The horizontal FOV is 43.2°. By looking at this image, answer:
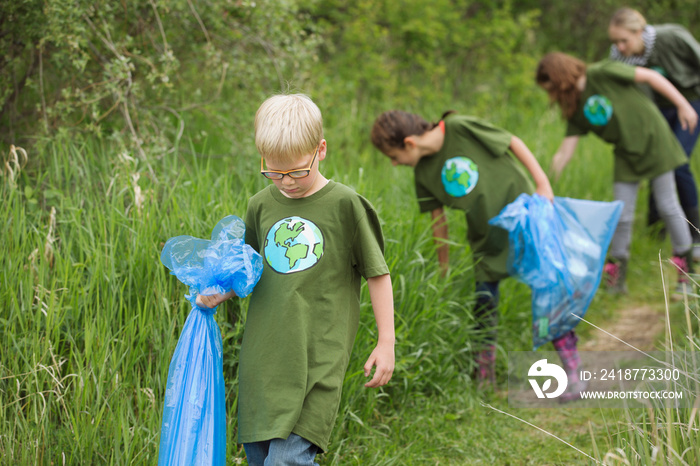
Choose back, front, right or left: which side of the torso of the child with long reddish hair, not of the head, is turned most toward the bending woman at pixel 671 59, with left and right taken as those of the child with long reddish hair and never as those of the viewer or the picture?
back

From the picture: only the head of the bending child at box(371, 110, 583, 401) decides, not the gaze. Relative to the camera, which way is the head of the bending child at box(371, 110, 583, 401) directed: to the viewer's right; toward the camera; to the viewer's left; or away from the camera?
to the viewer's left

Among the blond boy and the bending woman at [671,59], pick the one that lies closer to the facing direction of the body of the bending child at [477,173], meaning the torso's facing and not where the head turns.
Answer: the blond boy

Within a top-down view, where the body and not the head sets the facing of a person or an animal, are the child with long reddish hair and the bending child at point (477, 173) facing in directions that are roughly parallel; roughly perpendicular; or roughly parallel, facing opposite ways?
roughly parallel

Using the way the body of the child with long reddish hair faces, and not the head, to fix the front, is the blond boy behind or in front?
in front

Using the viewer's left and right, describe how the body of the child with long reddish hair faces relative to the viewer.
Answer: facing the viewer and to the left of the viewer

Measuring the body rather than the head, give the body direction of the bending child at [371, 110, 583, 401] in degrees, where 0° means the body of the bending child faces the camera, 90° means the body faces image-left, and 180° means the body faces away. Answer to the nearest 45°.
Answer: approximately 45°

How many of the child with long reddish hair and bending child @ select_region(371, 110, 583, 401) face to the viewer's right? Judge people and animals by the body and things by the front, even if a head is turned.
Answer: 0

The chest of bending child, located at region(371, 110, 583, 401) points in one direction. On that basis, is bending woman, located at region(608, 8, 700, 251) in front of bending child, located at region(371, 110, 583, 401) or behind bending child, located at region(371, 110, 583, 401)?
behind

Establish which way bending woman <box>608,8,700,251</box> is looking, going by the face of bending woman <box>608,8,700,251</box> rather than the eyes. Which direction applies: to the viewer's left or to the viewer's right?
to the viewer's left

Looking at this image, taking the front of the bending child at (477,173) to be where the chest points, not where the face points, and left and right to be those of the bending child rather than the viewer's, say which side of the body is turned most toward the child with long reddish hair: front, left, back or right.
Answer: back

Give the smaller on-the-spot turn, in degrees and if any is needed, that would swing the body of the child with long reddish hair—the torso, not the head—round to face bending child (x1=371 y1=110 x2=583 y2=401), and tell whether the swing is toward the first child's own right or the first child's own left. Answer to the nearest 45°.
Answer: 0° — they already face them
